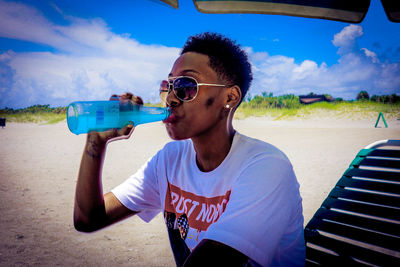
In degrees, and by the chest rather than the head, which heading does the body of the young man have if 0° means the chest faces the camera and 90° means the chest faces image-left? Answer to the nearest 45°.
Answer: approximately 45°
